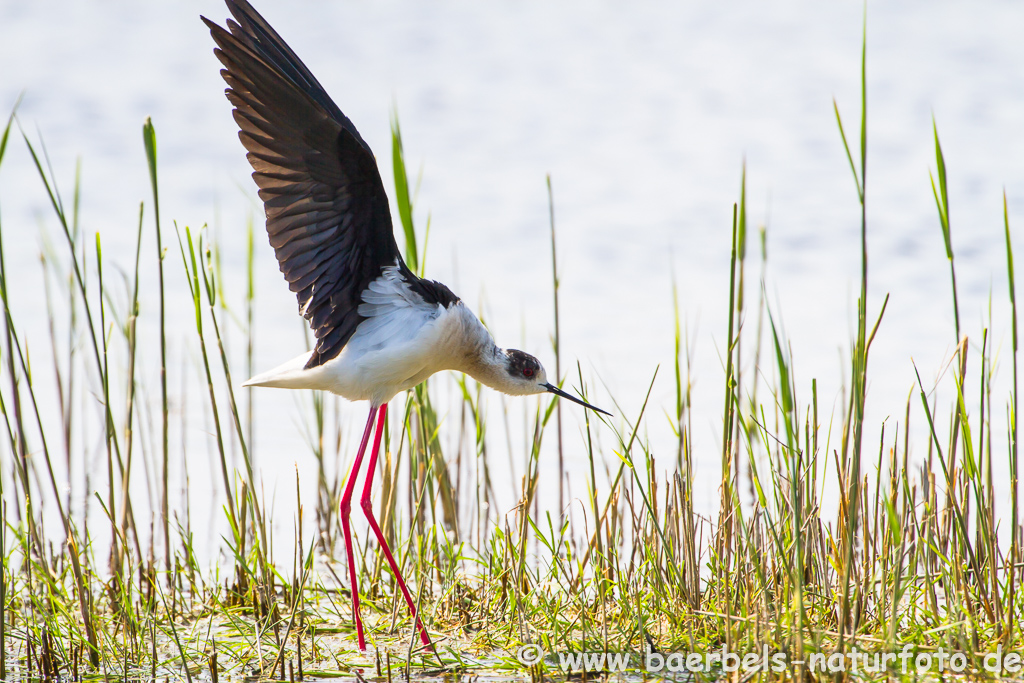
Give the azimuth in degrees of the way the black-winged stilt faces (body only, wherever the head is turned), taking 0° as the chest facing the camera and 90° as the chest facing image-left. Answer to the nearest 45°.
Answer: approximately 270°
